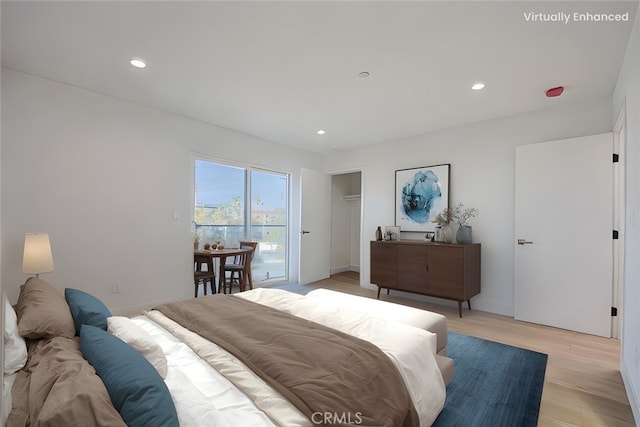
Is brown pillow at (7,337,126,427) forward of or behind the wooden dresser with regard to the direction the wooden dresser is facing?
forward

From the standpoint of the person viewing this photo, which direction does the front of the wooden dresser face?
facing the viewer and to the left of the viewer

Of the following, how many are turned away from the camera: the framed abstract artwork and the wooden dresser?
0

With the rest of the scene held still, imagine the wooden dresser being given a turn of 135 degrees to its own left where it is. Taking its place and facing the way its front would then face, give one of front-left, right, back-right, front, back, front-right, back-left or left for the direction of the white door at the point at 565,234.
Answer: front

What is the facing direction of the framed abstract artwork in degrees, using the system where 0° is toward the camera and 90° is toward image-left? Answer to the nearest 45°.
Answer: approximately 45°

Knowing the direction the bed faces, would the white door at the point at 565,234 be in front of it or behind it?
in front

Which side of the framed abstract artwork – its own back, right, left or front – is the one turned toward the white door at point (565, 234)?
left

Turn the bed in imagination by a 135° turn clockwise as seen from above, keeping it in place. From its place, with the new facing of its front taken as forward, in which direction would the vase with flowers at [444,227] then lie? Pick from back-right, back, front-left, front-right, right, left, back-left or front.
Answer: back-left

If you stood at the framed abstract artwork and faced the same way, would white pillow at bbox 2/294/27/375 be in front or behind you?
in front

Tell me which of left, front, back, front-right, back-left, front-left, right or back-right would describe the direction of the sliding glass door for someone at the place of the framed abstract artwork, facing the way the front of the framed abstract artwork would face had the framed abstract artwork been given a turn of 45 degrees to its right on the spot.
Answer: front

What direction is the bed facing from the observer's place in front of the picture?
facing away from the viewer and to the right of the viewer

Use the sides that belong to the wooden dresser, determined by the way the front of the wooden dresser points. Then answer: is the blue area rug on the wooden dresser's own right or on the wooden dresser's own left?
on the wooden dresser's own left
